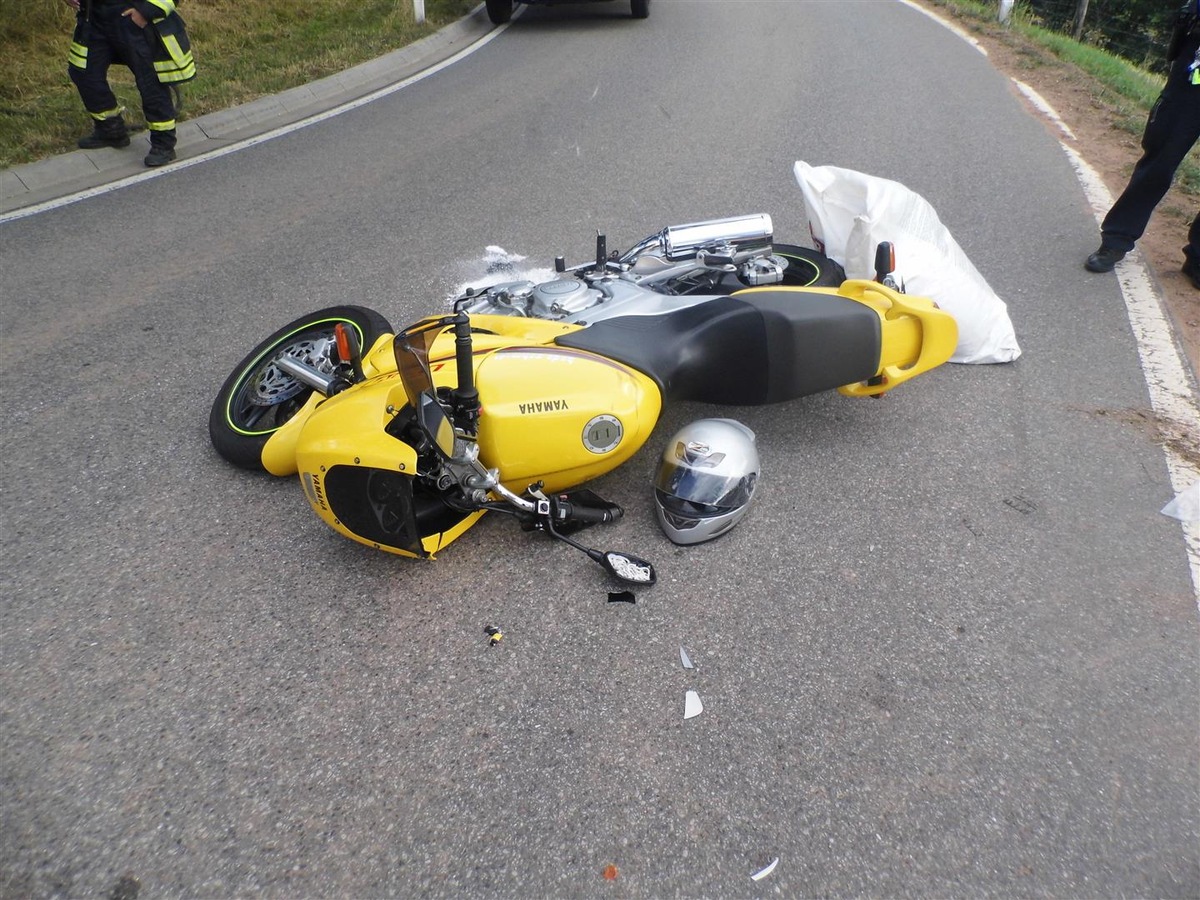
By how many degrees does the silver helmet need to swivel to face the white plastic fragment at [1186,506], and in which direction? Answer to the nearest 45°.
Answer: approximately 135° to its left

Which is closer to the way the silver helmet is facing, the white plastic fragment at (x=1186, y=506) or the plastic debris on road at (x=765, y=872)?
the plastic debris on road

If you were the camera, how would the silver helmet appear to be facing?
facing the viewer and to the left of the viewer

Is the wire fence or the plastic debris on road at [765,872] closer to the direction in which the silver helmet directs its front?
the plastic debris on road

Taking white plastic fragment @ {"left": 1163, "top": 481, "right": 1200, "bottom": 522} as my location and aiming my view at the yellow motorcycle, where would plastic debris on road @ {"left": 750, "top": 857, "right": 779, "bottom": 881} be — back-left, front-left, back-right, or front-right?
front-left

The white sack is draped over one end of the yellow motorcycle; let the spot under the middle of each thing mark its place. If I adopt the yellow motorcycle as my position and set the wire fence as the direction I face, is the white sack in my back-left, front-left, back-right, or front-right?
front-right

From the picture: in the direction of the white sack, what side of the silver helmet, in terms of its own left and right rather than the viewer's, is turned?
back

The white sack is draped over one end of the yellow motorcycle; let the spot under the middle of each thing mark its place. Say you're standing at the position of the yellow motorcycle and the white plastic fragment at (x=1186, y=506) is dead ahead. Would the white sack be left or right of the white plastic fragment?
left

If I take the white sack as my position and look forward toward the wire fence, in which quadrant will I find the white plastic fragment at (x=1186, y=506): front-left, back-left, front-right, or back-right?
back-right

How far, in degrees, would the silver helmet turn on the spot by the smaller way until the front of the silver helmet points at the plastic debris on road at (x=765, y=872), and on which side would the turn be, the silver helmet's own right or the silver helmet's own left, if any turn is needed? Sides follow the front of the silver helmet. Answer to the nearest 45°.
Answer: approximately 45° to the silver helmet's own left

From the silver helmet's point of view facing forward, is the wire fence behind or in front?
behind

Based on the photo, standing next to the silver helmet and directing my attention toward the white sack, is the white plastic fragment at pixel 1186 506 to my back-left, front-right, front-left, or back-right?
front-right

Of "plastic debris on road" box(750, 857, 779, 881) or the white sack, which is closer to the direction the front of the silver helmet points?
the plastic debris on road
